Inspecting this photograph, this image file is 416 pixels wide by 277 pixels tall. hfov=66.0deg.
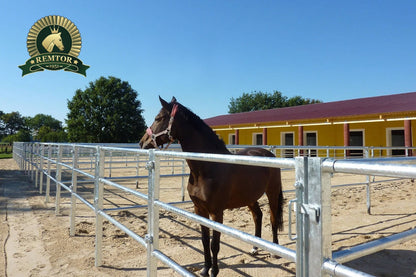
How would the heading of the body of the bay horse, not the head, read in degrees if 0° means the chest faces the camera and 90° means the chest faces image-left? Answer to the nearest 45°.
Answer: approximately 45°

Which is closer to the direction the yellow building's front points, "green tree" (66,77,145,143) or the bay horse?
the bay horse

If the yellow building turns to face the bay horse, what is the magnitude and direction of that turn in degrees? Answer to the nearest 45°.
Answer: approximately 45° to its left

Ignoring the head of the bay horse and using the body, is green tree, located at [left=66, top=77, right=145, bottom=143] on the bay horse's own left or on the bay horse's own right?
on the bay horse's own right

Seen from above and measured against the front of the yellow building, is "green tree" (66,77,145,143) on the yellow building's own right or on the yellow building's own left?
on the yellow building's own right

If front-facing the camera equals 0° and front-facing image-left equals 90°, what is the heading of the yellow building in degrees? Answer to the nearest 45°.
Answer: approximately 45°
